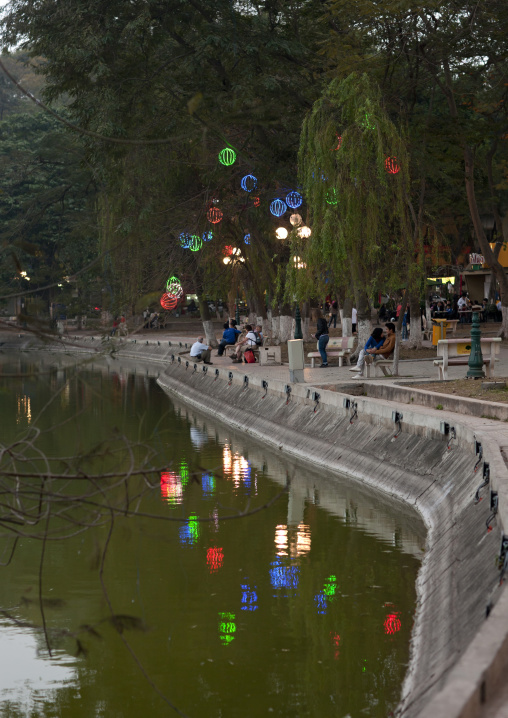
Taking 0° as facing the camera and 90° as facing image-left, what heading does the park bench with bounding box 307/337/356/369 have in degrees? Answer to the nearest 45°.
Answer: approximately 45°

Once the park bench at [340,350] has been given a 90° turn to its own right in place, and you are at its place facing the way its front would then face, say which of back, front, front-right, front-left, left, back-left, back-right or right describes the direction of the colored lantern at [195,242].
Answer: front

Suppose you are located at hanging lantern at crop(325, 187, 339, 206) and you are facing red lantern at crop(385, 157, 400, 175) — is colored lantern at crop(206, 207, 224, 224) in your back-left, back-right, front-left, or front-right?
back-left

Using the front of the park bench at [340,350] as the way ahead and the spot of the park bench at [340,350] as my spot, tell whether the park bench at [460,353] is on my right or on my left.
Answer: on my left

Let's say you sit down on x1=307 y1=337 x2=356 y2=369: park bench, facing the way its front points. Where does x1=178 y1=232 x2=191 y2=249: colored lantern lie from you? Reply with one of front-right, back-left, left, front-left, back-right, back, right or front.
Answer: right
